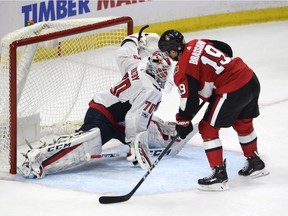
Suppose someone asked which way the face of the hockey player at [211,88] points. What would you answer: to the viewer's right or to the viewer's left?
to the viewer's left

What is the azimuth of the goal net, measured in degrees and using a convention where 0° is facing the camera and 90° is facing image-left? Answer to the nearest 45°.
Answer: approximately 315°

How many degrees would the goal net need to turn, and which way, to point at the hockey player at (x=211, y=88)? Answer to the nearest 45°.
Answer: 0° — it already faces them

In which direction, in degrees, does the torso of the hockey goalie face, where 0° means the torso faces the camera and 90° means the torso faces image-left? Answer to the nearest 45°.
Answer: approximately 270°
